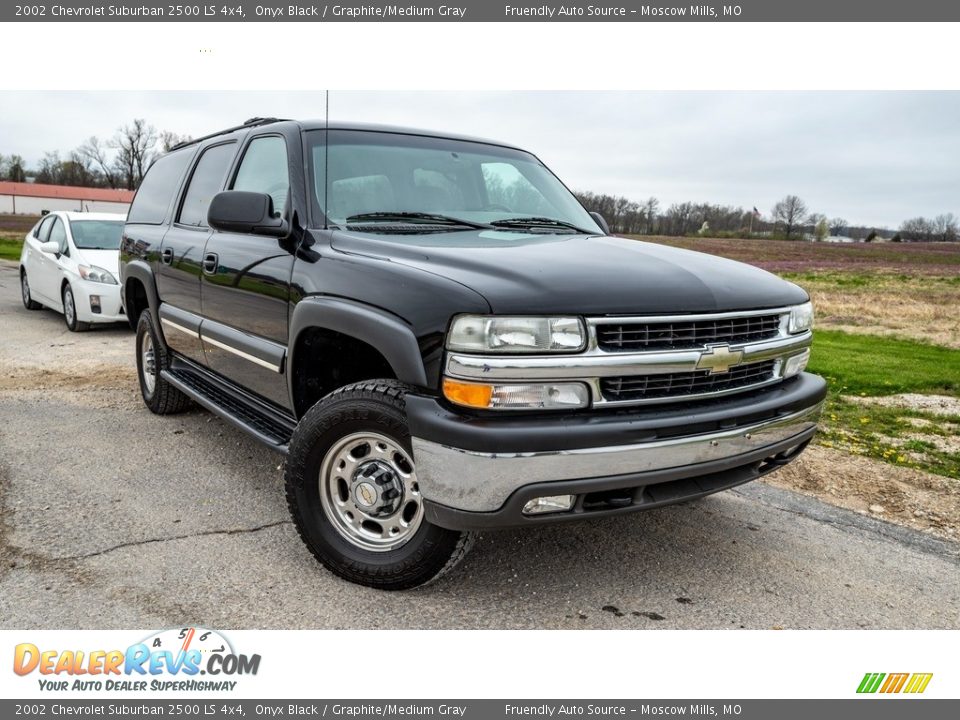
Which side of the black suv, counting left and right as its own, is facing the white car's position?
back

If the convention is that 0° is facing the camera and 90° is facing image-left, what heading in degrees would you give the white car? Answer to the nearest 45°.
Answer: approximately 315°

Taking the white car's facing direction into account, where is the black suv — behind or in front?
in front
